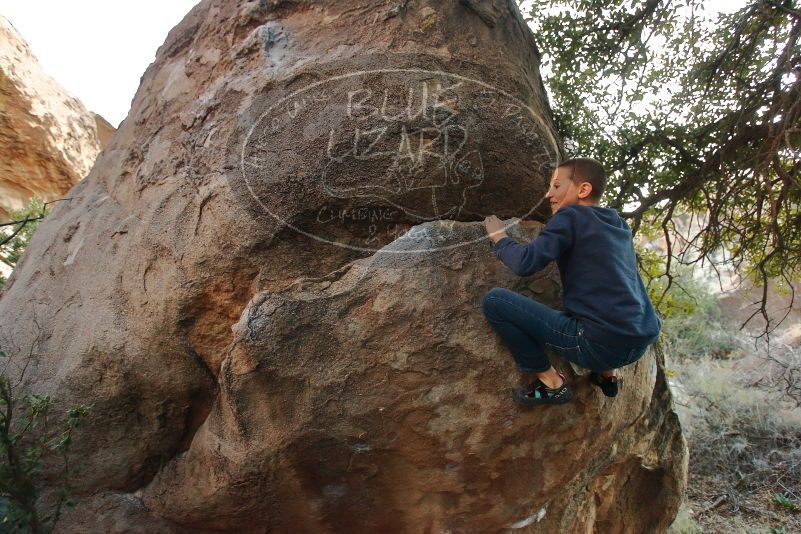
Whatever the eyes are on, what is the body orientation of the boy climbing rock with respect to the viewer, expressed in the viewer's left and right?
facing away from the viewer and to the left of the viewer
